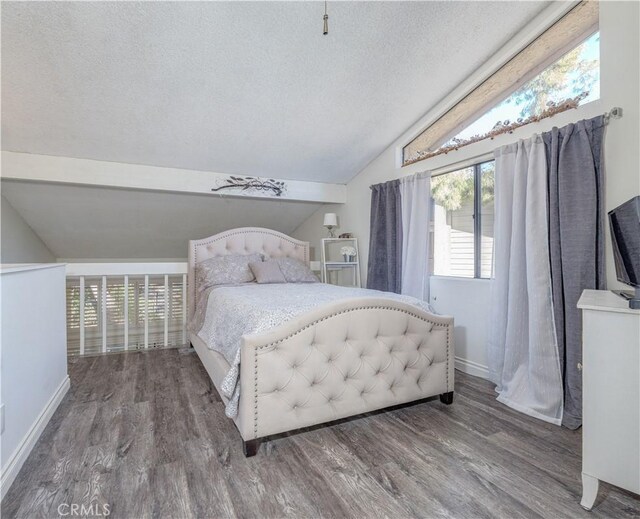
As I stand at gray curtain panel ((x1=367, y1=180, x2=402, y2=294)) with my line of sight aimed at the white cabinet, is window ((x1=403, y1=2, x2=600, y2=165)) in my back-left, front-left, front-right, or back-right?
front-left

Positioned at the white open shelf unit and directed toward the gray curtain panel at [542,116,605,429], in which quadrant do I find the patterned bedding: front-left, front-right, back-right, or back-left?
front-right

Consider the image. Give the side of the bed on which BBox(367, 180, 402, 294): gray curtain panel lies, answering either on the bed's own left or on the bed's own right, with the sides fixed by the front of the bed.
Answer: on the bed's own left

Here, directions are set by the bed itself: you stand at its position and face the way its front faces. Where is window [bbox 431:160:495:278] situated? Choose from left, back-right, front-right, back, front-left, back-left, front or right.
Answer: left

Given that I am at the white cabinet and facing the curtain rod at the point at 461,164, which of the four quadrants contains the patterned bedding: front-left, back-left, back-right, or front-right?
front-left

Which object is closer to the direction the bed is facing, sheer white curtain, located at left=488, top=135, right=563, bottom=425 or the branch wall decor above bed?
the sheer white curtain

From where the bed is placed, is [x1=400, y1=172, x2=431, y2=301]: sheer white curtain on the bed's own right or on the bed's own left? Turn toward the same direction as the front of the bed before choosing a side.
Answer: on the bed's own left

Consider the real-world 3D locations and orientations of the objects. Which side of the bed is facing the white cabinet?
front

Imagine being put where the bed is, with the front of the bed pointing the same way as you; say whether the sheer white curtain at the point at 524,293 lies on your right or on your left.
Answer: on your left

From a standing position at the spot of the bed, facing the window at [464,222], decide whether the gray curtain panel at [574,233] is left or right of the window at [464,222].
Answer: right

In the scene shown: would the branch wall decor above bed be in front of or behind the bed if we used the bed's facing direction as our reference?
behind

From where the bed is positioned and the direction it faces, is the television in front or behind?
in front

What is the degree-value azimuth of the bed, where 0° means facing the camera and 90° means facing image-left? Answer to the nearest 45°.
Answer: approximately 315°
